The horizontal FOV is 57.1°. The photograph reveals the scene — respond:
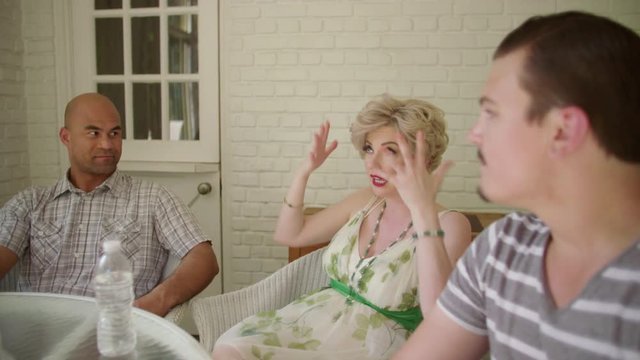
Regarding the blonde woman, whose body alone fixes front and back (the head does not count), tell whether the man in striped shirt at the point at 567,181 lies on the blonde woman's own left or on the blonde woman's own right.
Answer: on the blonde woman's own left

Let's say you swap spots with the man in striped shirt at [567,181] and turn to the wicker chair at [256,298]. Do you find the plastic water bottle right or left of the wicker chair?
left

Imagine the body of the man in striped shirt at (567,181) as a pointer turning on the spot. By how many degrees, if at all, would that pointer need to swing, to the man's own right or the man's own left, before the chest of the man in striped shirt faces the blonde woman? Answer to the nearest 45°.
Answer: approximately 90° to the man's own right

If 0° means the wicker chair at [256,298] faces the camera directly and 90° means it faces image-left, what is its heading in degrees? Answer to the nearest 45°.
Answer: approximately 45°

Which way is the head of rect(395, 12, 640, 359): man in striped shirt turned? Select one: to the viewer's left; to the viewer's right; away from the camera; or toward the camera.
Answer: to the viewer's left

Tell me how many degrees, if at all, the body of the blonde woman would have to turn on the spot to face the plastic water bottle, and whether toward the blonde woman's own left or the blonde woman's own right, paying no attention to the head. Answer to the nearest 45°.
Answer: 0° — they already face it

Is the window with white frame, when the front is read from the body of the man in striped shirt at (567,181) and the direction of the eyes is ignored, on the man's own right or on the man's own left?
on the man's own right
